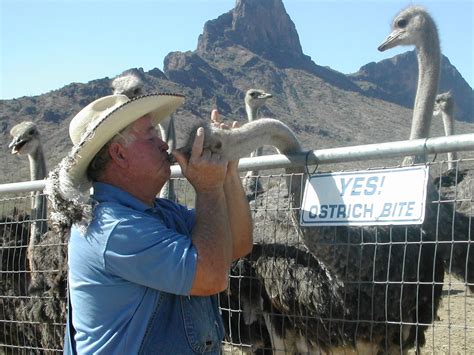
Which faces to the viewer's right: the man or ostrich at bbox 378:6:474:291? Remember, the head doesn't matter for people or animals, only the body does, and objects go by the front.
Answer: the man

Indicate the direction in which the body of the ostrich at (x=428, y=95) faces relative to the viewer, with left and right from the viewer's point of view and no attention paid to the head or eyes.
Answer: facing to the left of the viewer

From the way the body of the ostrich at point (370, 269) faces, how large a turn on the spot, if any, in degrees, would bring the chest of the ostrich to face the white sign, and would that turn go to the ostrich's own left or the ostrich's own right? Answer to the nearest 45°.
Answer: approximately 90° to the ostrich's own left

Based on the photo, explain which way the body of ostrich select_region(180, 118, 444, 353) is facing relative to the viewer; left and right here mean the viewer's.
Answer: facing to the left of the viewer

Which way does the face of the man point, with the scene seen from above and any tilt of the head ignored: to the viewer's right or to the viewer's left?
to the viewer's right

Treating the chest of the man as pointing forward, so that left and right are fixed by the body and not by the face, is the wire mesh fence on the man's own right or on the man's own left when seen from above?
on the man's own left

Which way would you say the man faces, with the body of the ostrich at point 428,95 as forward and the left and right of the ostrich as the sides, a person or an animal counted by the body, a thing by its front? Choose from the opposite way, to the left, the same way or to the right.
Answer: the opposite way

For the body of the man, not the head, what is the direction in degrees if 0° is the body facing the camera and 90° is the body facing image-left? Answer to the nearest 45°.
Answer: approximately 270°

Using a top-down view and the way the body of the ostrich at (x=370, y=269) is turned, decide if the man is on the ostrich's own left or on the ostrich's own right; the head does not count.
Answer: on the ostrich's own left

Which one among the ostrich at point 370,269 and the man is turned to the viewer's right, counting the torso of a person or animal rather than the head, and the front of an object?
the man
